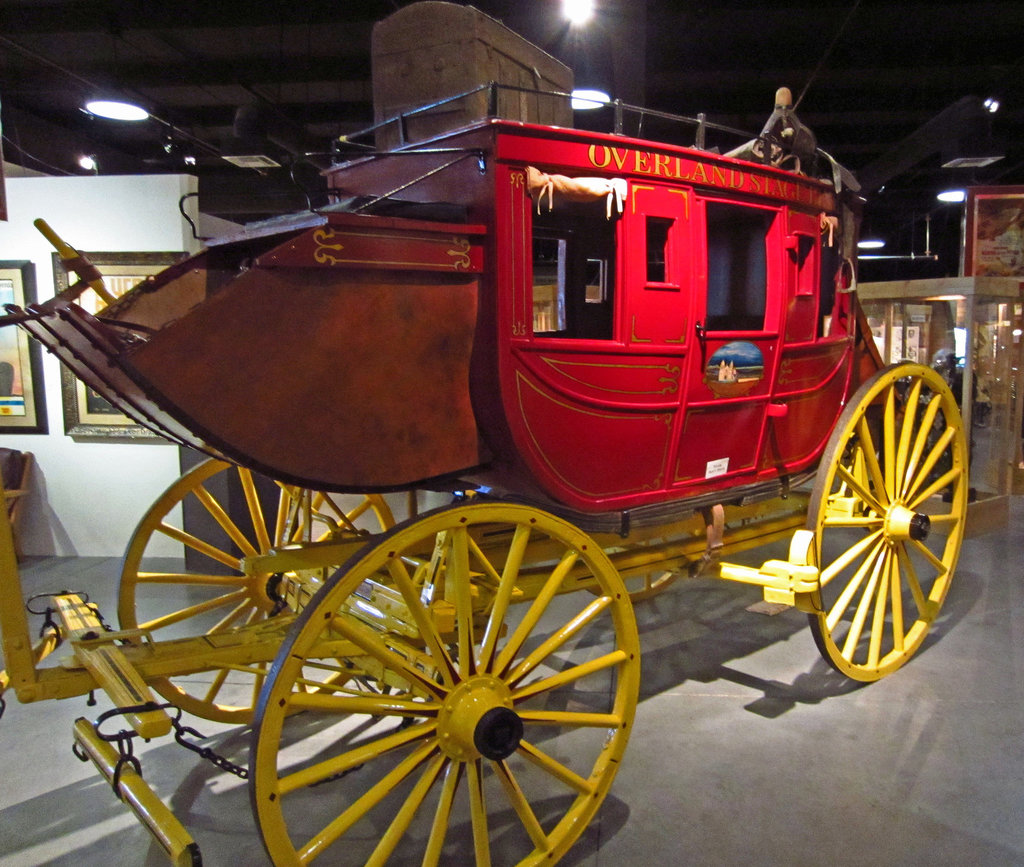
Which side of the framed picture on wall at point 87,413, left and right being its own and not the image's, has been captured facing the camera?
front

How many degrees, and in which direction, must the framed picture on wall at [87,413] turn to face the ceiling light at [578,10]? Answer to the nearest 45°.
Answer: approximately 45° to its left

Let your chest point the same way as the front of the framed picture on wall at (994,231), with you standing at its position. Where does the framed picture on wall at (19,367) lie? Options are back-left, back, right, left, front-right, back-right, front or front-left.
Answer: front-right

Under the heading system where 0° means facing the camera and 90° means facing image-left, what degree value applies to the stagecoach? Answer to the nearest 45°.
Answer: approximately 45°

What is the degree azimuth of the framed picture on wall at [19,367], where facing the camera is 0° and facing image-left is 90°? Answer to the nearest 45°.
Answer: approximately 0°

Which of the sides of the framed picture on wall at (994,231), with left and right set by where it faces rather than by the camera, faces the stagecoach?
front

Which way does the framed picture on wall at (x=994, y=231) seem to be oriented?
toward the camera

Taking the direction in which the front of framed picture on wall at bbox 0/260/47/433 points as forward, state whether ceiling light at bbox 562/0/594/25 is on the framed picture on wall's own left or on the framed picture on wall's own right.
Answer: on the framed picture on wall's own left

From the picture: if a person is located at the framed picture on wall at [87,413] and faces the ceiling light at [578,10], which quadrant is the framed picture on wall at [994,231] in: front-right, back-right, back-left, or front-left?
front-left

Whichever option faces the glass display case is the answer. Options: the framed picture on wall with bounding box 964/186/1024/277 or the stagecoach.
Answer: the framed picture on wall

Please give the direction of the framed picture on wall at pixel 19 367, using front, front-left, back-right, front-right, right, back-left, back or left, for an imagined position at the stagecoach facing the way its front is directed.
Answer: right

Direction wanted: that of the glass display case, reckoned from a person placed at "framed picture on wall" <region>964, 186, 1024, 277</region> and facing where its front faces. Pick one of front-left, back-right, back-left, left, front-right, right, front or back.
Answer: front
